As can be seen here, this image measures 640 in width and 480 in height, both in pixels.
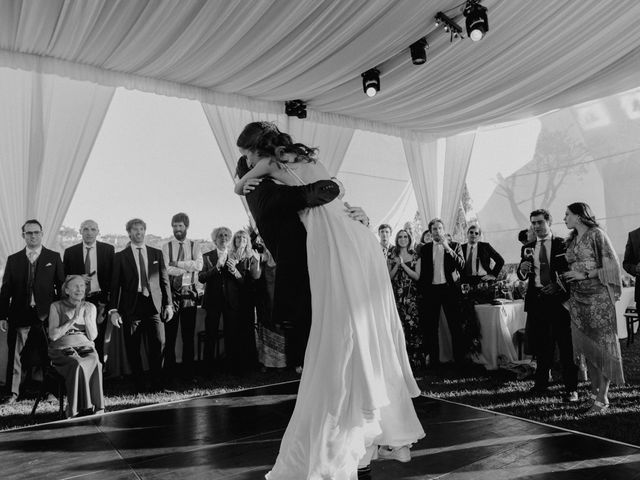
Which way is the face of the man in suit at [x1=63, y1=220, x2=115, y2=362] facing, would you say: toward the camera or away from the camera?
toward the camera

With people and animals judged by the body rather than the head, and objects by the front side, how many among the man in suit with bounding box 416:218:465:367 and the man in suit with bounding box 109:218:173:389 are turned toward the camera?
2

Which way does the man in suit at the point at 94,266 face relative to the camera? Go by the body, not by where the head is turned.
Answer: toward the camera

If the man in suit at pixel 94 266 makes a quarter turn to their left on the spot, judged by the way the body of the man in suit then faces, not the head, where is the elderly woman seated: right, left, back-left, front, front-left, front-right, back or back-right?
right

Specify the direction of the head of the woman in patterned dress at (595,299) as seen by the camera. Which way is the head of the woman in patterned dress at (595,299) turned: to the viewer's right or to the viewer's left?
to the viewer's left

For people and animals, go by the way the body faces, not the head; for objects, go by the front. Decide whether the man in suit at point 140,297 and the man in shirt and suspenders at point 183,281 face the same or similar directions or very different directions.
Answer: same or similar directions

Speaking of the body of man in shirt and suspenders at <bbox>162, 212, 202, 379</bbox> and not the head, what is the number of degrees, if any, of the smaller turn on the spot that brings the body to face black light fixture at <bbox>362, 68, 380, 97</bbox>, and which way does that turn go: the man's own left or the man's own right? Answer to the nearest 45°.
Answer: approximately 90° to the man's own left

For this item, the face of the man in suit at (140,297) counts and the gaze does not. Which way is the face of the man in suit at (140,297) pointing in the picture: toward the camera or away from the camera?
toward the camera

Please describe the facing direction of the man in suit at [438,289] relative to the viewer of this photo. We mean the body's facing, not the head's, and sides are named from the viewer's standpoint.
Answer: facing the viewer

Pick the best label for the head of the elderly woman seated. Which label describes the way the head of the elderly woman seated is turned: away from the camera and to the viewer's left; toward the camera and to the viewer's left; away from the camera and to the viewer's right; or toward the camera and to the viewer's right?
toward the camera and to the viewer's right

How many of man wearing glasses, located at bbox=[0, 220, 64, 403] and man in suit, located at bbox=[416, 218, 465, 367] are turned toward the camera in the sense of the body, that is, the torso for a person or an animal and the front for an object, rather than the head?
2

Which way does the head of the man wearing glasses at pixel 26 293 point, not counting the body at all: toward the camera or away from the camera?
toward the camera

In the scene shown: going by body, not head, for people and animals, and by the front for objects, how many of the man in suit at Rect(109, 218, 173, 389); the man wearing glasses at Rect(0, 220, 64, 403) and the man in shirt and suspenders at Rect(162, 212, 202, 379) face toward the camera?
3
